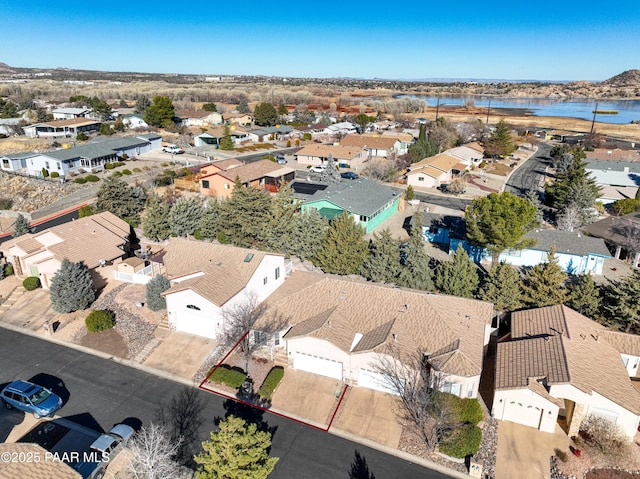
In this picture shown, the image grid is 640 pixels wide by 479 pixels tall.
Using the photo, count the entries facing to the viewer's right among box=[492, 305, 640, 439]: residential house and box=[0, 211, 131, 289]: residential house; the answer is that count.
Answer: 0

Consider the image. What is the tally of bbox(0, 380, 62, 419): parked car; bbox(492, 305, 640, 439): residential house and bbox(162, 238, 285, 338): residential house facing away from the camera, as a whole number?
0

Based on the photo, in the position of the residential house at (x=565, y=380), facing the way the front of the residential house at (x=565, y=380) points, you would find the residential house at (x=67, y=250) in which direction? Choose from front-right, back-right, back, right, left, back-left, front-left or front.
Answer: right

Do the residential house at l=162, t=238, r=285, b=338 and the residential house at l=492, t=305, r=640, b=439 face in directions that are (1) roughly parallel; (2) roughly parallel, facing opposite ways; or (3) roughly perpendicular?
roughly parallel

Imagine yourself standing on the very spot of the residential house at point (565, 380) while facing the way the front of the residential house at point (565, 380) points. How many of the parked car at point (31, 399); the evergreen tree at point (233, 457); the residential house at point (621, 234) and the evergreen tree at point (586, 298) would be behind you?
2

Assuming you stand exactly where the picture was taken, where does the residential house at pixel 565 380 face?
facing the viewer

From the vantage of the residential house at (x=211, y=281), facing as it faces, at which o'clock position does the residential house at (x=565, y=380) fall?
the residential house at (x=565, y=380) is roughly at 9 o'clock from the residential house at (x=211, y=281).

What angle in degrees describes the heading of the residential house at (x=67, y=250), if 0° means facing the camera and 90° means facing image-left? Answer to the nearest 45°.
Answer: approximately 45°

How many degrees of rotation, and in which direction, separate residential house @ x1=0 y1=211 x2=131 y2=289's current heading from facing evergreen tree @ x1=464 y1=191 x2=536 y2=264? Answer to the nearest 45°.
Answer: approximately 90° to its left

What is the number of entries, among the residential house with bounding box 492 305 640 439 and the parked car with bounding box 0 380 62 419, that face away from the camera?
0

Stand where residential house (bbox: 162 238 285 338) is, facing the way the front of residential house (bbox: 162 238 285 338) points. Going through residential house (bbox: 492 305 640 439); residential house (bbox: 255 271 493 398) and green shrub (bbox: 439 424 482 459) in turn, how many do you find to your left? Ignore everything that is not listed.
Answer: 3

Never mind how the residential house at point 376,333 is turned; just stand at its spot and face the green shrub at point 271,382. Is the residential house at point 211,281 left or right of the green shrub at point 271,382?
right

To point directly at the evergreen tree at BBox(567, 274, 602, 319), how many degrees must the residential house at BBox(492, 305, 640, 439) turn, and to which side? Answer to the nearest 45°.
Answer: approximately 180°

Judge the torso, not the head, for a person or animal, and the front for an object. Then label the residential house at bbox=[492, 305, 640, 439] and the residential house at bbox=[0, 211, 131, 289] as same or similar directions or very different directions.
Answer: same or similar directions

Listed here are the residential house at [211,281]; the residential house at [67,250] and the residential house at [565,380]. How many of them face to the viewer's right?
0

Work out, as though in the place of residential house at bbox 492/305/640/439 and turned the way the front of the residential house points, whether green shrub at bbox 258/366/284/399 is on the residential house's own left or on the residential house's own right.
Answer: on the residential house's own right

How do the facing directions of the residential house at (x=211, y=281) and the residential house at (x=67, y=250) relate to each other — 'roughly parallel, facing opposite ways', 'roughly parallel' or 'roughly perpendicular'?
roughly parallel
